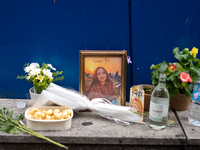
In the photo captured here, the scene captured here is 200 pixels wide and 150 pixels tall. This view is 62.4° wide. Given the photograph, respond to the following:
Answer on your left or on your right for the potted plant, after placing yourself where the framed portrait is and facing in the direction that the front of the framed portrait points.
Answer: on your left

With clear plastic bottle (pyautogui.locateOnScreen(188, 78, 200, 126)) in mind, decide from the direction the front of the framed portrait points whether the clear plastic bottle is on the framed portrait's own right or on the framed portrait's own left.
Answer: on the framed portrait's own left

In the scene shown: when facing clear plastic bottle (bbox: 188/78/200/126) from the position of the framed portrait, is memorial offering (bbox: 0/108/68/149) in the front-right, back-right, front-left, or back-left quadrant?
back-right

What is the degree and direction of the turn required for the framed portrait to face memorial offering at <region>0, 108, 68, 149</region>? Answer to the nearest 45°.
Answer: approximately 45° to its right

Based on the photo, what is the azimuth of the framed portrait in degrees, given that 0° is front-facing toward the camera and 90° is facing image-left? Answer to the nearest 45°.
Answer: approximately 0°
